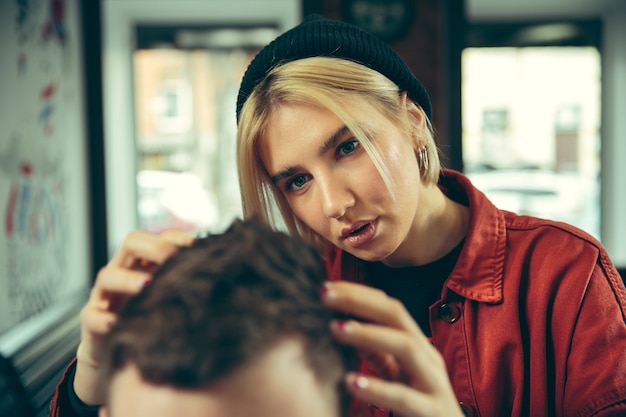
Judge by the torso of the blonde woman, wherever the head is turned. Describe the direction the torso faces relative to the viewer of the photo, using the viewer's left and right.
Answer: facing the viewer and to the left of the viewer

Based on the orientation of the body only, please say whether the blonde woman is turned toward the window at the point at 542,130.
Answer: no

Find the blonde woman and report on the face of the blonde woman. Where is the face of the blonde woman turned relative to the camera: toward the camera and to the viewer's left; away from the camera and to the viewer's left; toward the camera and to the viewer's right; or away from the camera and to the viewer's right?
toward the camera and to the viewer's left
